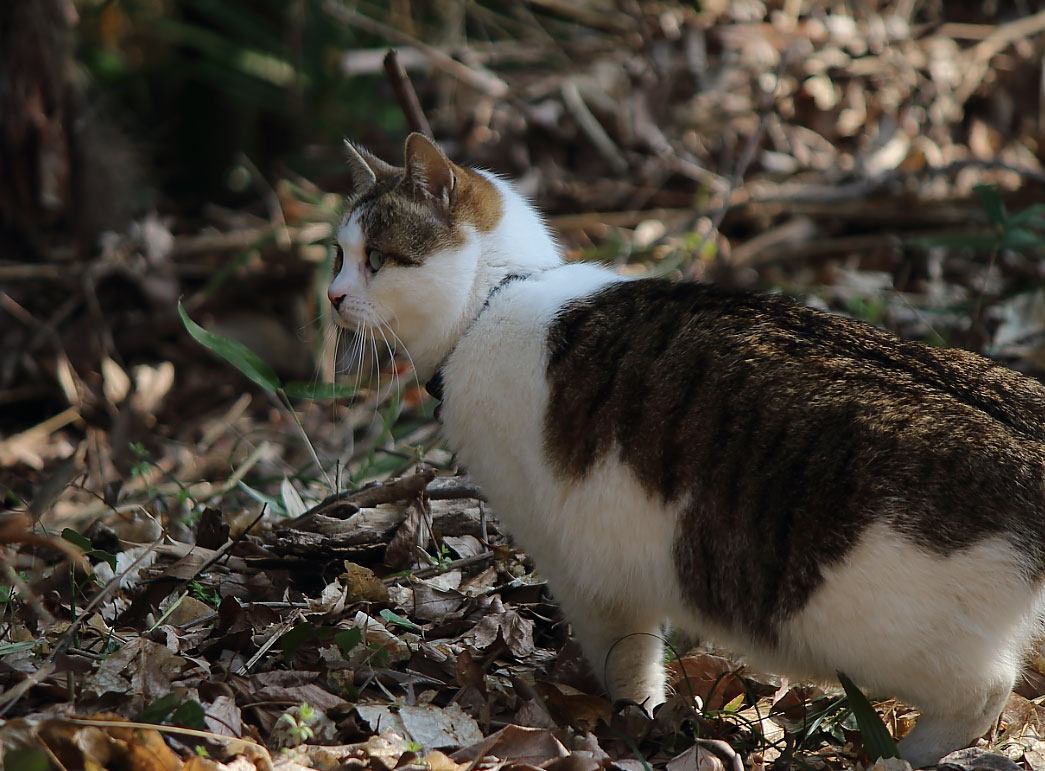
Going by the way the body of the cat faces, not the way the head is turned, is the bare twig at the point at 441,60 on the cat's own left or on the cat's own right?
on the cat's own right

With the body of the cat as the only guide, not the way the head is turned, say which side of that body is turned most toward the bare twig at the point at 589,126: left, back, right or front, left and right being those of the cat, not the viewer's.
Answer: right

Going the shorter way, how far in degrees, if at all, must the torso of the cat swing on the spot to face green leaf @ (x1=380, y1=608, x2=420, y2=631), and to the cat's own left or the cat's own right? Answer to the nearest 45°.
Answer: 0° — it already faces it

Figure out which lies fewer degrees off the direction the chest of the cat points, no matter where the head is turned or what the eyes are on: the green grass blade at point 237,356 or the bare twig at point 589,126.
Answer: the green grass blade

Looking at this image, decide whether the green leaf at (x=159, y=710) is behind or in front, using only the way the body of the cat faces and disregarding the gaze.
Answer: in front

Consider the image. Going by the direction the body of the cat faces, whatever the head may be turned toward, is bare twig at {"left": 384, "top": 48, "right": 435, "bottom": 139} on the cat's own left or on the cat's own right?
on the cat's own right

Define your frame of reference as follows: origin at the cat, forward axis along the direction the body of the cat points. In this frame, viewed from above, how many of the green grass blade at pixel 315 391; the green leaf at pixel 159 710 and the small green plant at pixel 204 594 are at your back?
0

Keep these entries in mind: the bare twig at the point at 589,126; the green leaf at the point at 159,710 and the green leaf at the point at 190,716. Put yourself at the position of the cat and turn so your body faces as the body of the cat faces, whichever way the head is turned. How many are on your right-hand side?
1

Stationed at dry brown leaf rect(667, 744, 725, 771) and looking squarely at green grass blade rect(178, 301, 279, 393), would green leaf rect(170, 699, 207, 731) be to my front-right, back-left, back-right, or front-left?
front-left

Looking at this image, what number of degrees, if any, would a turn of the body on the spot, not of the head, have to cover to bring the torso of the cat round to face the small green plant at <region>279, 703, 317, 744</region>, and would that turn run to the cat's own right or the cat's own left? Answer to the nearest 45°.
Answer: approximately 45° to the cat's own left

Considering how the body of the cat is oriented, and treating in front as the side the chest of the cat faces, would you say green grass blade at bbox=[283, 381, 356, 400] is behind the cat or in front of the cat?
in front

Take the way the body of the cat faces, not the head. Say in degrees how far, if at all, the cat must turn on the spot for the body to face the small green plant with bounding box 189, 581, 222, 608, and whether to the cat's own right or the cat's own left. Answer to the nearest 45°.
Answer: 0° — it already faces it

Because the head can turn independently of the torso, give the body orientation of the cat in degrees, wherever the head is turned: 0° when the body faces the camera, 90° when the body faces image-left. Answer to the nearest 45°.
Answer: approximately 90°
